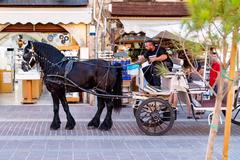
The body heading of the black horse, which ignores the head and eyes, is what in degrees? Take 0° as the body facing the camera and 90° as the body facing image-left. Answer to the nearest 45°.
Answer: approximately 90°

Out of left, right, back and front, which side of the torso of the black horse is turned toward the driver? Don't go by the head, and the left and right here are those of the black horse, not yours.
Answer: back

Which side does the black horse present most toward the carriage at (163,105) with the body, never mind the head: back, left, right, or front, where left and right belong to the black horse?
back
